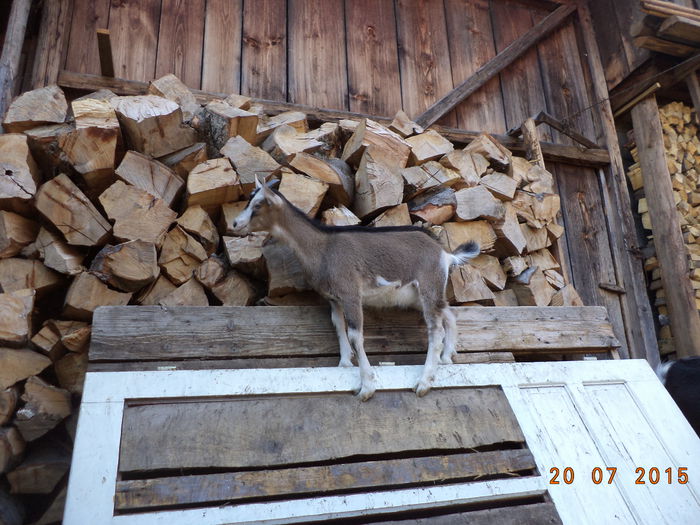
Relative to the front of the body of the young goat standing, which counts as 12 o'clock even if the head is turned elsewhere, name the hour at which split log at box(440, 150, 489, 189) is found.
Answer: The split log is roughly at 4 o'clock from the young goat standing.

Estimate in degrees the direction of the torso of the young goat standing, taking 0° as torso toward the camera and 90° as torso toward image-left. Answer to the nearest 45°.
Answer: approximately 90°

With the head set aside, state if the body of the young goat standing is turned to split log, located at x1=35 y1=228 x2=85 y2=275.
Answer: yes

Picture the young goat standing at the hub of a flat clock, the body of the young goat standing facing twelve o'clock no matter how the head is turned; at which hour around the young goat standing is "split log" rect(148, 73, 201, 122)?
The split log is roughly at 1 o'clock from the young goat standing.

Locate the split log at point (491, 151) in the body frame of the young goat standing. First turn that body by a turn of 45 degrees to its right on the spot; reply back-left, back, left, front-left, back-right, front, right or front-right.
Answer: right

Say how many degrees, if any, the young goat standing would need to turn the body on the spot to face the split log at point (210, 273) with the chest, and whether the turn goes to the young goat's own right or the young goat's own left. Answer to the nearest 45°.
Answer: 0° — it already faces it

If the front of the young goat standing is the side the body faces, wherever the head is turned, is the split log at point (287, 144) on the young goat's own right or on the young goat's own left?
on the young goat's own right

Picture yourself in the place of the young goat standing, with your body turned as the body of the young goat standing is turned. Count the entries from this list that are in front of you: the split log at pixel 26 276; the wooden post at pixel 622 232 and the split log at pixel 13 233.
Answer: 2
